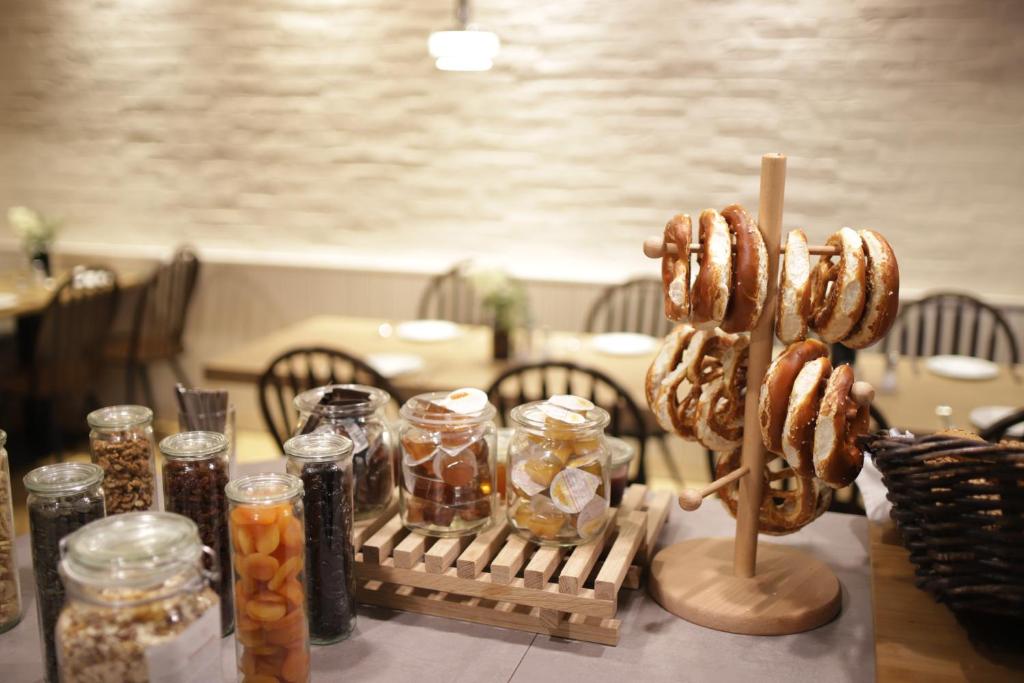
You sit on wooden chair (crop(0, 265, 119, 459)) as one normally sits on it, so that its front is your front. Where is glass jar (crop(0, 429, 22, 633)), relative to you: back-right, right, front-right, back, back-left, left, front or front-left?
back-left

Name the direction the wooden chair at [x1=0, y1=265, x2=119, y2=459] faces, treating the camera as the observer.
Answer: facing away from the viewer and to the left of the viewer

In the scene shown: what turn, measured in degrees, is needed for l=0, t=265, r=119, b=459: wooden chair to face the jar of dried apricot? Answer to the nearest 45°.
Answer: approximately 135° to its left

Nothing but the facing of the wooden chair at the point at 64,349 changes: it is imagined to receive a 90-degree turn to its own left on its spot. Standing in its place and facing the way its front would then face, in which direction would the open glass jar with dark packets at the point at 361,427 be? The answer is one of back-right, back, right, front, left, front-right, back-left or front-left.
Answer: front-left

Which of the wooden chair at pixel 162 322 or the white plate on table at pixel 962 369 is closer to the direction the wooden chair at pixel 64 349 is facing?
the wooden chair

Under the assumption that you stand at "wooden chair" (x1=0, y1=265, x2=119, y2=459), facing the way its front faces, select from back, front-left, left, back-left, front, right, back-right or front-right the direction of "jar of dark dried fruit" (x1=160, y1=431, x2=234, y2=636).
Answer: back-left

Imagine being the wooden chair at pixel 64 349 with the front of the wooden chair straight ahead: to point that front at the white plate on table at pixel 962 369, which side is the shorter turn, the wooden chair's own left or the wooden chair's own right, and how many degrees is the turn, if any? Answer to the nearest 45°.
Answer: approximately 180°

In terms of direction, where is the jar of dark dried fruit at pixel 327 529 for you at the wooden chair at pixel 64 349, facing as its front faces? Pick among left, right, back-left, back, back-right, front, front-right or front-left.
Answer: back-left

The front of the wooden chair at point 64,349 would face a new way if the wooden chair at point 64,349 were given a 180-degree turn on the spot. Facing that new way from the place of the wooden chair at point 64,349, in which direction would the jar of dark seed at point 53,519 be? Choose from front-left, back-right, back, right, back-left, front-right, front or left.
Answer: front-right

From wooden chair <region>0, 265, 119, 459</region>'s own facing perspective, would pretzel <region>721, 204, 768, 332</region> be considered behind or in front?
behind
